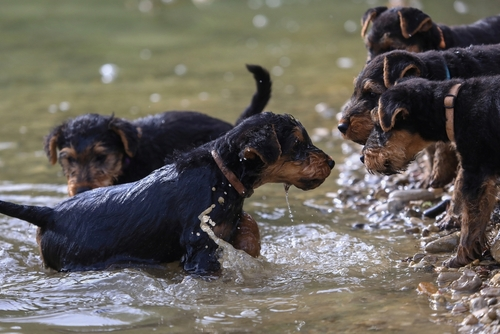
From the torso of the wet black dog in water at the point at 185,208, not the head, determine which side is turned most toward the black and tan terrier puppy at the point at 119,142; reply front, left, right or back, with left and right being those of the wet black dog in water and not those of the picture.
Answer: left

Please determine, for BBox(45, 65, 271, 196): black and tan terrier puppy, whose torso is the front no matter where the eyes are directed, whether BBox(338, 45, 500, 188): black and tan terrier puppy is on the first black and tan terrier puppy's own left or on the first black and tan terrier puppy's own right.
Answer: on the first black and tan terrier puppy's own left

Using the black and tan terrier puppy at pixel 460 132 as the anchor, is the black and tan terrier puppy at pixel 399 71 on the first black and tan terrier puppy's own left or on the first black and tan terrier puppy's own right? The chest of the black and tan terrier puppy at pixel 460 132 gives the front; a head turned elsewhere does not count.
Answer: on the first black and tan terrier puppy's own right

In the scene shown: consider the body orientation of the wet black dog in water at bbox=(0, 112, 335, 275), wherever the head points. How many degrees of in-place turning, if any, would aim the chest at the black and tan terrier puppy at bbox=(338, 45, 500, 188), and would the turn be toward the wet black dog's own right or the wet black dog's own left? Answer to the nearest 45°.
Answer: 0° — it already faces it

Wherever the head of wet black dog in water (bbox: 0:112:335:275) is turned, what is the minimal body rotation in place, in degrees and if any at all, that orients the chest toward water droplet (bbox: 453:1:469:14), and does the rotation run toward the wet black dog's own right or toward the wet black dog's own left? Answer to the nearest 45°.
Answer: approximately 45° to the wet black dog's own left

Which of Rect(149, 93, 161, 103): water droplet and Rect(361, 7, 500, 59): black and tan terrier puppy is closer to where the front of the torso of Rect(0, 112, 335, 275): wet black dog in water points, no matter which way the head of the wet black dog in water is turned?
the black and tan terrier puppy

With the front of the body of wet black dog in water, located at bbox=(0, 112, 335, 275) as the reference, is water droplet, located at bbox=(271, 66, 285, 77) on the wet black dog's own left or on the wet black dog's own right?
on the wet black dog's own left

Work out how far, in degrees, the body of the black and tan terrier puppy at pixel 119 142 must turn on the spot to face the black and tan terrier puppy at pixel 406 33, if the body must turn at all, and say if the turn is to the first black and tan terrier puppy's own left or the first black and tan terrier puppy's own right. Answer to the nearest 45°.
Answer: approximately 135° to the first black and tan terrier puppy's own left

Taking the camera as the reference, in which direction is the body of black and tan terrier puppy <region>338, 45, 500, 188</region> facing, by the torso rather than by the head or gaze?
to the viewer's left

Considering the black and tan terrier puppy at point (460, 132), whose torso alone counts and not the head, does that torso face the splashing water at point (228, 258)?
yes

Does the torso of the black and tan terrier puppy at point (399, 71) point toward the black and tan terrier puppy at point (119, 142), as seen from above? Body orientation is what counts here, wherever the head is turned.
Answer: yes

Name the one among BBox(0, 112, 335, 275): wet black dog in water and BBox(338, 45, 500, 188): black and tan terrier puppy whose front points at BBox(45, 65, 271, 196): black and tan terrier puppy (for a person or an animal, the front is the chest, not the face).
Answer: BBox(338, 45, 500, 188): black and tan terrier puppy

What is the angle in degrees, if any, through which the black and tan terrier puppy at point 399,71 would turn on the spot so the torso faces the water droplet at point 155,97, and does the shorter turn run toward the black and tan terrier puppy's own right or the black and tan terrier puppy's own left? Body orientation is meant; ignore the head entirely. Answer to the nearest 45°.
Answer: approximately 45° to the black and tan terrier puppy's own right

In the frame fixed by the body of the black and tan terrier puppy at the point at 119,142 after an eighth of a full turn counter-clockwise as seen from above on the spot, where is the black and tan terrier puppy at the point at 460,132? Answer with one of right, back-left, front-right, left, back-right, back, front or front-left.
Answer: front-left

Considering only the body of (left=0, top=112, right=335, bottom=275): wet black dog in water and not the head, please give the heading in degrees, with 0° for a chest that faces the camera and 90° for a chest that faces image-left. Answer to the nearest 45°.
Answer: approximately 270°
